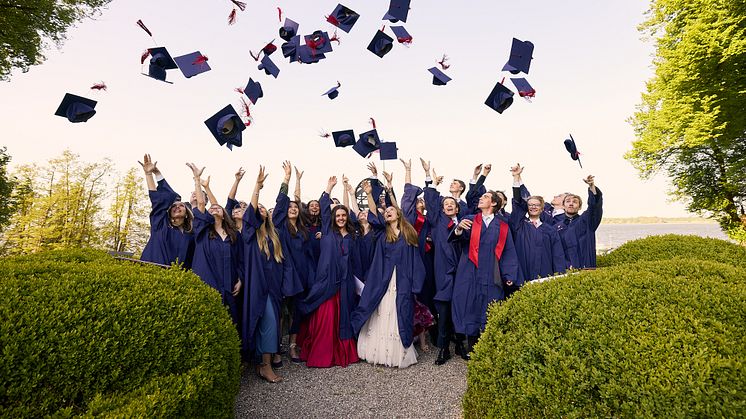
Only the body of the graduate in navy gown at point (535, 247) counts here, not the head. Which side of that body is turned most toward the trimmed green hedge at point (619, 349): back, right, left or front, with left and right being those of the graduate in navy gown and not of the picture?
front

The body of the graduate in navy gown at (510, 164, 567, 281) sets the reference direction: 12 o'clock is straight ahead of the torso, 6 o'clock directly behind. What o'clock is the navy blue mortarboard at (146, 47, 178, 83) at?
The navy blue mortarboard is roughly at 2 o'clock from the graduate in navy gown.

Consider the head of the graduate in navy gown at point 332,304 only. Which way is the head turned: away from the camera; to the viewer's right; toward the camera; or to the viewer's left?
toward the camera

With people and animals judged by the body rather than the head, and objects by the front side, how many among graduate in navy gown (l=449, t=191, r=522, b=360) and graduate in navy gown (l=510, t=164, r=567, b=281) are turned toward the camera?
2

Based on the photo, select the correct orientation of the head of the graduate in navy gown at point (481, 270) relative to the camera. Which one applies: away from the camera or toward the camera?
toward the camera

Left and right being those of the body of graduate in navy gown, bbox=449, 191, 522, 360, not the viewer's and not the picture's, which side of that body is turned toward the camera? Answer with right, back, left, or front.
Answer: front

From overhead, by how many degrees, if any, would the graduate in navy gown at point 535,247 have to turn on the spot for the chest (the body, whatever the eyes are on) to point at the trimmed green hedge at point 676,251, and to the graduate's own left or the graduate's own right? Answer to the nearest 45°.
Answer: approximately 135° to the graduate's own left

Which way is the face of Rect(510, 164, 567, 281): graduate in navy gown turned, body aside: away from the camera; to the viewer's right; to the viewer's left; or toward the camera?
toward the camera

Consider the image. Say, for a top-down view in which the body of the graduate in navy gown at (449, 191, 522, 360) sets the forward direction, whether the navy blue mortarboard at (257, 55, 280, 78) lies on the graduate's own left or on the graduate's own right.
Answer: on the graduate's own right

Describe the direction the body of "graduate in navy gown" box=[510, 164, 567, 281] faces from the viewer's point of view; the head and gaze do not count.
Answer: toward the camera

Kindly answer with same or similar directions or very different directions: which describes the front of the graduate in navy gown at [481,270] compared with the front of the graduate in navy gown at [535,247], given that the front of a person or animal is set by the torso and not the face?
same or similar directions

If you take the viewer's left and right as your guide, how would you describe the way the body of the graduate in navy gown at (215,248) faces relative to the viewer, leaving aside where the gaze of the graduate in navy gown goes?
facing the viewer and to the right of the viewer
